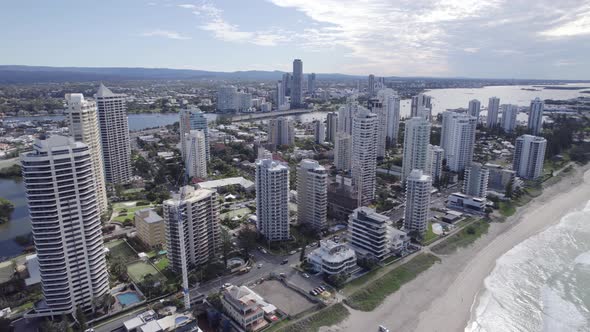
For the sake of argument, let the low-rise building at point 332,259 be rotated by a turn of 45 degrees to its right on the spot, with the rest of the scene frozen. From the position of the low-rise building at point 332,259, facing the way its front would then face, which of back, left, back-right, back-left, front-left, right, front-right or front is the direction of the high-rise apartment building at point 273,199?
back-right

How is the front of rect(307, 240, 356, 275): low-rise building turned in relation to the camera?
facing the viewer and to the right of the viewer

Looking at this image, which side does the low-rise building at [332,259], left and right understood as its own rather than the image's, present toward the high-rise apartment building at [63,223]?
right

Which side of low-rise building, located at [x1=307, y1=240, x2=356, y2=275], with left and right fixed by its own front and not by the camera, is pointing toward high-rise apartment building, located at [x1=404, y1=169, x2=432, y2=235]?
left

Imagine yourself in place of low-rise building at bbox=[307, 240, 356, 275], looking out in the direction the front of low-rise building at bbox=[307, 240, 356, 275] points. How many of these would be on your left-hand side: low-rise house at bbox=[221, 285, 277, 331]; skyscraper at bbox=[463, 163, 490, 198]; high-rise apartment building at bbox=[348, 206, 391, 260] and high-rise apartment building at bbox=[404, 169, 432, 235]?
3

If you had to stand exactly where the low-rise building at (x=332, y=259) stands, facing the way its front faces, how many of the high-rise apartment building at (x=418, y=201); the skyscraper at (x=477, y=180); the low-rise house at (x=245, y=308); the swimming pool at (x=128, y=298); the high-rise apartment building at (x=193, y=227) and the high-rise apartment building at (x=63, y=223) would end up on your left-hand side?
2

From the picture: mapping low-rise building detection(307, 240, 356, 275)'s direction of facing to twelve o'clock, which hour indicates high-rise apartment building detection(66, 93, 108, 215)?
The high-rise apartment building is roughly at 5 o'clock from the low-rise building.

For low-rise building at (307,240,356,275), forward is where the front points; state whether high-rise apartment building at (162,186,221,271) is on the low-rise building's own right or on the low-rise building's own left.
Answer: on the low-rise building's own right

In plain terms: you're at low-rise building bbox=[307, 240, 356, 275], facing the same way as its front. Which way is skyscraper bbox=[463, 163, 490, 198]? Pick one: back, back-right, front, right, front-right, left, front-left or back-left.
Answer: left

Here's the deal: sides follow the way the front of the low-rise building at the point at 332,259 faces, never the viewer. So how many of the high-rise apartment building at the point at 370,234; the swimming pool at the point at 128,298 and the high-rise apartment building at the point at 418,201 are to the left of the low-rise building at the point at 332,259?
2

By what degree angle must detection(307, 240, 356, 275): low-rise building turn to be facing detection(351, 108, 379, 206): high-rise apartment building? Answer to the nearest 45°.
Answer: approximately 135° to its left

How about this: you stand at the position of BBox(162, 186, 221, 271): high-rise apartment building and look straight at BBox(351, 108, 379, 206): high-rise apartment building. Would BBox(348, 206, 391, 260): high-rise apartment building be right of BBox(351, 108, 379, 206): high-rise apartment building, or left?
right

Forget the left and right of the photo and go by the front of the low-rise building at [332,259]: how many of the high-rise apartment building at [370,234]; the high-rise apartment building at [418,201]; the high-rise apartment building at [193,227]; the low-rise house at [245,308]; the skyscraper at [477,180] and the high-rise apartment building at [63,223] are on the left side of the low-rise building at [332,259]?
3

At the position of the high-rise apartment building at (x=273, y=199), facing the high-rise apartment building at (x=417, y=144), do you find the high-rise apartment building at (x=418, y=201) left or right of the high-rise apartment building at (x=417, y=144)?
right

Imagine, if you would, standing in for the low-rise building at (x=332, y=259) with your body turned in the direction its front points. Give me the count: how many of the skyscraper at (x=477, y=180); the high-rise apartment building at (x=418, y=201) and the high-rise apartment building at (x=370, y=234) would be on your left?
3

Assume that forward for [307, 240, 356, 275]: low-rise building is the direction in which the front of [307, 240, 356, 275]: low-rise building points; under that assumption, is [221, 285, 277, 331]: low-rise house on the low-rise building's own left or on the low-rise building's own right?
on the low-rise building's own right
